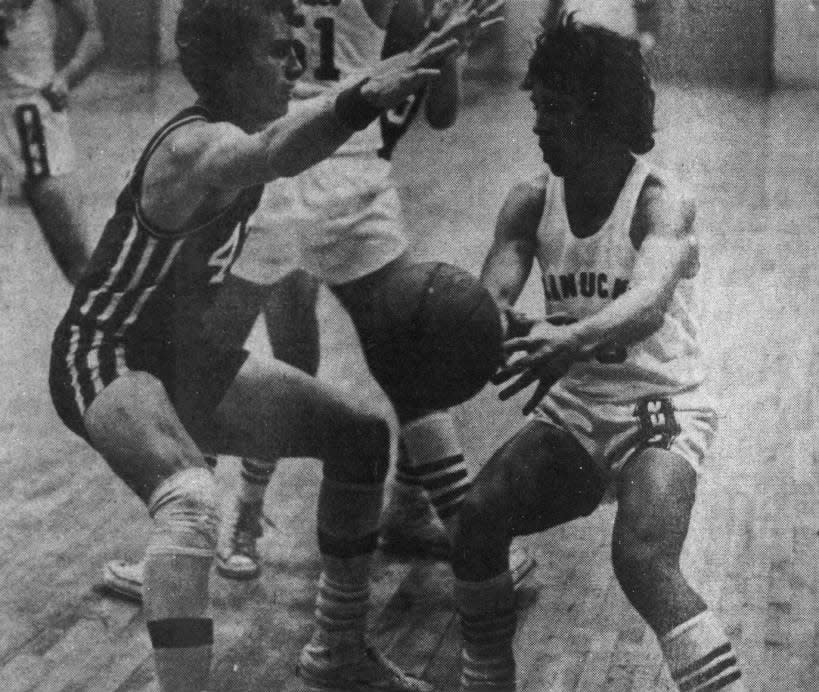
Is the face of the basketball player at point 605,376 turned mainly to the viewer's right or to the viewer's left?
to the viewer's left

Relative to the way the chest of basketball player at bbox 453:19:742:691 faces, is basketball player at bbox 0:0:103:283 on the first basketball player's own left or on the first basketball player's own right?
on the first basketball player's own right

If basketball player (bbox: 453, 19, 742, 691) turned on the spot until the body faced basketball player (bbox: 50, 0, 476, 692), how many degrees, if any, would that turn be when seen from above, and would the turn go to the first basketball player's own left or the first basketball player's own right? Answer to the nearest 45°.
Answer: approximately 45° to the first basketball player's own right

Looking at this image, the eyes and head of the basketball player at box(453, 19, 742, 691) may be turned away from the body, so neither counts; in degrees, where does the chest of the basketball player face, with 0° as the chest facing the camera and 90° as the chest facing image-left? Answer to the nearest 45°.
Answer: approximately 45°

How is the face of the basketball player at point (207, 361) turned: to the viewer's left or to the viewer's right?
to the viewer's right

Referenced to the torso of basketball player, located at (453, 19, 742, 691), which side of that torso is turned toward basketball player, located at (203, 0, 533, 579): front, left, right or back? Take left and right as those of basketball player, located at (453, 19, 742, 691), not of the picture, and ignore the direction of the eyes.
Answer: right
